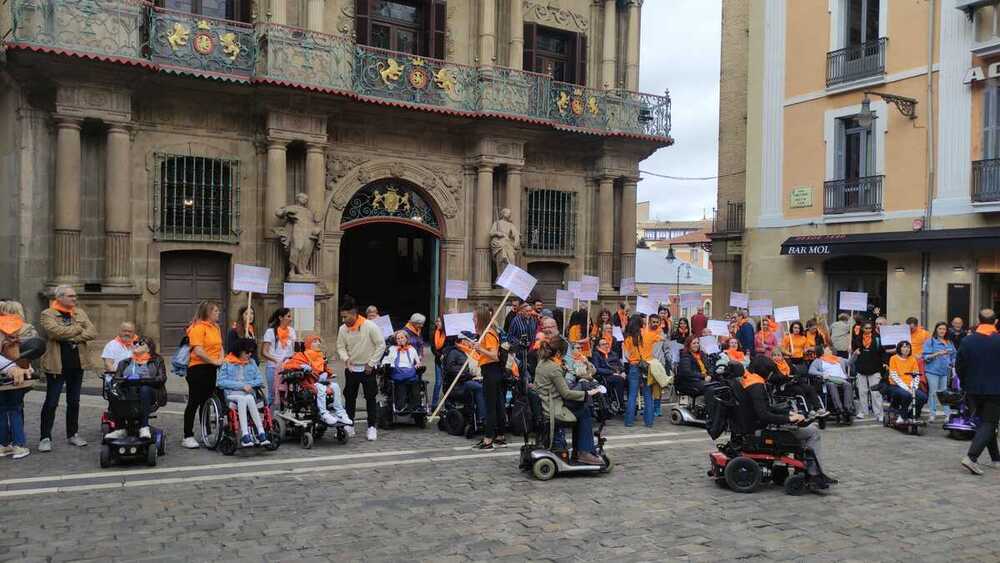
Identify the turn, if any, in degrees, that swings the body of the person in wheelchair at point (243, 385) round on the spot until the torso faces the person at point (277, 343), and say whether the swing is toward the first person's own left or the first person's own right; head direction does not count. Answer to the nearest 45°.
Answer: approximately 135° to the first person's own left

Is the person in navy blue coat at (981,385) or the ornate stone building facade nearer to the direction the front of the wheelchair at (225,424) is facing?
the person in navy blue coat

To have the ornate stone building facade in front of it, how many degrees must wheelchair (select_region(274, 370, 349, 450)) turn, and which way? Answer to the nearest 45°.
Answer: approximately 135° to its left

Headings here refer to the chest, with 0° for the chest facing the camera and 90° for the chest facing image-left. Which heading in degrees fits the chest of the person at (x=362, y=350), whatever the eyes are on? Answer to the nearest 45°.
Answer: approximately 45°

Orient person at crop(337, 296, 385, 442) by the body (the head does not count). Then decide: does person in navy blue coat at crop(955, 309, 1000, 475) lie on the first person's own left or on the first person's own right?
on the first person's own left

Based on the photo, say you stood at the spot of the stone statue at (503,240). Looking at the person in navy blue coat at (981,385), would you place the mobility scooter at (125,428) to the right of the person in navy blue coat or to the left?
right

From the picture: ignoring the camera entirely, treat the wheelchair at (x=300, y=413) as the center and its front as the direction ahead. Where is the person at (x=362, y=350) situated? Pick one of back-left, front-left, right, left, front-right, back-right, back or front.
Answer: left

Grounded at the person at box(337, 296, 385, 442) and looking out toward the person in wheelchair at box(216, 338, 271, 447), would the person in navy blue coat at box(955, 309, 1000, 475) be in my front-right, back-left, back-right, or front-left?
back-left

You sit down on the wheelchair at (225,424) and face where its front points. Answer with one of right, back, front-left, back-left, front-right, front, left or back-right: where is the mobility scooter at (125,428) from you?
right

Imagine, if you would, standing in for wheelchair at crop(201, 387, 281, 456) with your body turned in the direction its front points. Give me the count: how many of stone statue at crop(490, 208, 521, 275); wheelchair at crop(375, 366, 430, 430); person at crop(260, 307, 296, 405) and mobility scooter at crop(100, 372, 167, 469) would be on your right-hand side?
1
